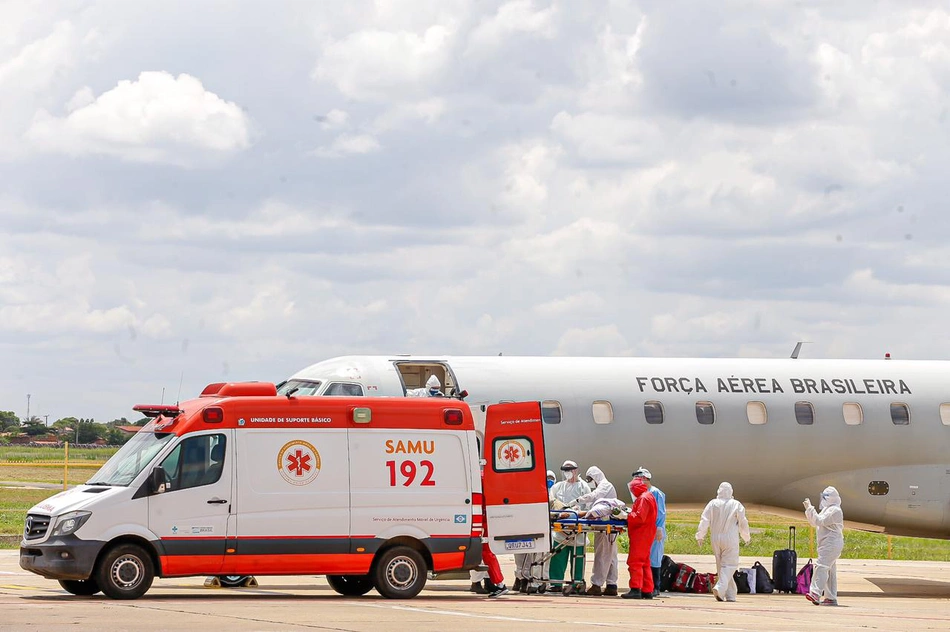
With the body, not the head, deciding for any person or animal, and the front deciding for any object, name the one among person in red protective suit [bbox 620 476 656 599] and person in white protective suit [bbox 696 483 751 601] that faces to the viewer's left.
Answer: the person in red protective suit

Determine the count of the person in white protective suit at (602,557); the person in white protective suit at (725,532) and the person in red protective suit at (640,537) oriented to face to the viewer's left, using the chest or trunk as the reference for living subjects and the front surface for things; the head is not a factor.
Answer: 2

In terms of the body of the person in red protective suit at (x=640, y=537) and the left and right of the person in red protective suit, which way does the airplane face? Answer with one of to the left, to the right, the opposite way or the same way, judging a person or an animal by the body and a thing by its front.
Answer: the same way

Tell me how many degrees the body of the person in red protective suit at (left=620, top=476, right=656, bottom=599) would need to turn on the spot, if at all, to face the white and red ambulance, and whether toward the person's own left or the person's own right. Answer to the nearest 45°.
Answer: approximately 45° to the person's own left

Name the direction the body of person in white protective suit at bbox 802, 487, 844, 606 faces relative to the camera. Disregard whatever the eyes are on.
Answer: to the viewer's left

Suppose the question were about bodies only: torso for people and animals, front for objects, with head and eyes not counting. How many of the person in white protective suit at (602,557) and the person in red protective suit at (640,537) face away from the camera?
0

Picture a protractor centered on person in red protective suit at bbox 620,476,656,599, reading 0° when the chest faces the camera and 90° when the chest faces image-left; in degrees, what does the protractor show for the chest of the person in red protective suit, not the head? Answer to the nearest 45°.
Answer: approximately 90°

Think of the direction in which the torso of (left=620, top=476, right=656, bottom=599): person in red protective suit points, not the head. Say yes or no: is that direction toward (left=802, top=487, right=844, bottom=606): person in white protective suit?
no

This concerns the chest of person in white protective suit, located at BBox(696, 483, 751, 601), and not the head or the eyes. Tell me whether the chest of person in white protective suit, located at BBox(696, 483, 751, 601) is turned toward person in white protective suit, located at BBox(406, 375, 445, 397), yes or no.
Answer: no

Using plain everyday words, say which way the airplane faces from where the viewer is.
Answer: facing to the left of the viewer

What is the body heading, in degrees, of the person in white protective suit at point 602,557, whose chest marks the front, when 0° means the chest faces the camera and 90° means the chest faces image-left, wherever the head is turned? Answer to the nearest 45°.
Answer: approximately 90°
